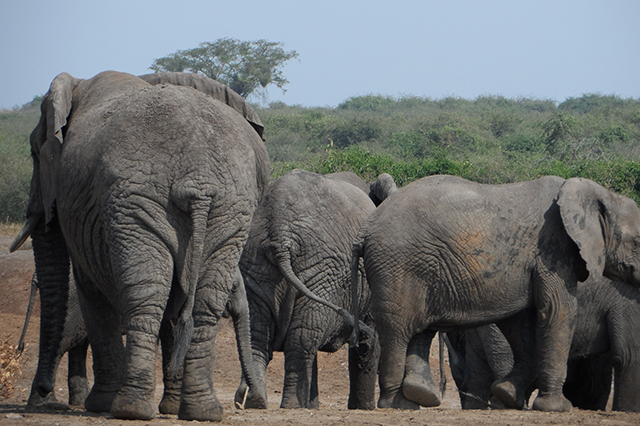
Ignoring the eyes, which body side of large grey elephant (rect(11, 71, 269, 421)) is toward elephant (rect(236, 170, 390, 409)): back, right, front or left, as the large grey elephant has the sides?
right

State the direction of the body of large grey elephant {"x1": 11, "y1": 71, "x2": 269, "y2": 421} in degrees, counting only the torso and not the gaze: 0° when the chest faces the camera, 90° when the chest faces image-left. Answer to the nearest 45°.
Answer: approximately 135°

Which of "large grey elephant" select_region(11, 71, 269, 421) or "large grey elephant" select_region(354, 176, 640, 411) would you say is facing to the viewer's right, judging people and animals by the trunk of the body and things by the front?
"large grey elephant" select_region(354, 176, 640, 411)

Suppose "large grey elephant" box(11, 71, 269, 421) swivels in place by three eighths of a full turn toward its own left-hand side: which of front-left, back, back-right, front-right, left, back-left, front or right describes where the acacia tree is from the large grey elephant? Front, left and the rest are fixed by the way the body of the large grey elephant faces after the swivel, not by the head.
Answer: back

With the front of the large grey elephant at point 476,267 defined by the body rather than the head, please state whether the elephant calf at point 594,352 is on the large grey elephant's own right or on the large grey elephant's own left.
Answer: on the large grey elephant's own left

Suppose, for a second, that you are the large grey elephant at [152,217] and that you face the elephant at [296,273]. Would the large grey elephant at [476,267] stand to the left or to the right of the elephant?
right

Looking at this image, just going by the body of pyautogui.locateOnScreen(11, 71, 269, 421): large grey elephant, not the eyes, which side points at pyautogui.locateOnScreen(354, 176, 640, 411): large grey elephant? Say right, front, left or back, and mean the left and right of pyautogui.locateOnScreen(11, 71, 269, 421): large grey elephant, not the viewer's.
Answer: right

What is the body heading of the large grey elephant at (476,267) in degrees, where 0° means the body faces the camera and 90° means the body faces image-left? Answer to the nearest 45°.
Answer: approximately 270°

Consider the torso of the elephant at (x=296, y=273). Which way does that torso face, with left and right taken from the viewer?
facing away from the viewer and to the right of the viewer

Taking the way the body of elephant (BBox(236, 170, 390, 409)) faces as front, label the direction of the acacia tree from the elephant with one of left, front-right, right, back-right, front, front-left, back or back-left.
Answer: front-left

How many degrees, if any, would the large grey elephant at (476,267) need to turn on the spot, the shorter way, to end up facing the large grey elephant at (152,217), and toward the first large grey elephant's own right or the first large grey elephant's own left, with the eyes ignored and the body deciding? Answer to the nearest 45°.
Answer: approximately 135° to the first large grey elephant's own right

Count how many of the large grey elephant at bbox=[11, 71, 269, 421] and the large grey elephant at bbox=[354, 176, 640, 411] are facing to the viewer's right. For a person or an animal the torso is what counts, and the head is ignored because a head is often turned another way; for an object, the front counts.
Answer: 1

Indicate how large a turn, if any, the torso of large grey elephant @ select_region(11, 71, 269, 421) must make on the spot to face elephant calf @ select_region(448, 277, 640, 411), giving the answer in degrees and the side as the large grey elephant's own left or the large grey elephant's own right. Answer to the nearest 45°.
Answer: approximately 90° to the large grey elephant's own right

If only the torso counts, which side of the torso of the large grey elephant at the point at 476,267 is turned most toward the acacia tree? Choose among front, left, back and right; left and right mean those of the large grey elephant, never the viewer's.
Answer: left
